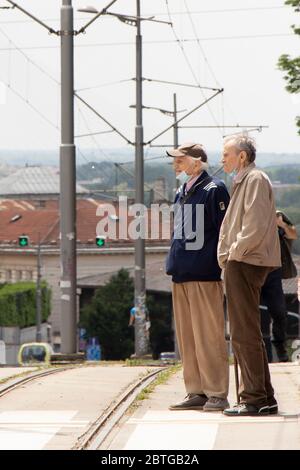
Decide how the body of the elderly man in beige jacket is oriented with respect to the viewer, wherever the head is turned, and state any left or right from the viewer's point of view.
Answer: facing to the left of the viewer

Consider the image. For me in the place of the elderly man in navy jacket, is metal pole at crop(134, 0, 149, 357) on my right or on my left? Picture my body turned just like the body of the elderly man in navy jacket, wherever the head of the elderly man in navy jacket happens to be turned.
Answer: on my right

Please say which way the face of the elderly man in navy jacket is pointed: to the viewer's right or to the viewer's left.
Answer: to the viewer's left

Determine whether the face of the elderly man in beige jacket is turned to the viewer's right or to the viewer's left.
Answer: to the viewer's left

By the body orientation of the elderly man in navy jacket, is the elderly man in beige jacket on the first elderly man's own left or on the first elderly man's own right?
on the first elderly man's own left

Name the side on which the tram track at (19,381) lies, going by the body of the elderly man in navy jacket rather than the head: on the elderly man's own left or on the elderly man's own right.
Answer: on the elderly man's own right

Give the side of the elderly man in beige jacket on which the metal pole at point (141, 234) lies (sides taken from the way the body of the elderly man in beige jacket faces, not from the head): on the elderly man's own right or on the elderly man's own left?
on the elderly man's own right

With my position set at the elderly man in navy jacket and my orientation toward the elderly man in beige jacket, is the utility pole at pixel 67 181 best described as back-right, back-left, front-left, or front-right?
back-left

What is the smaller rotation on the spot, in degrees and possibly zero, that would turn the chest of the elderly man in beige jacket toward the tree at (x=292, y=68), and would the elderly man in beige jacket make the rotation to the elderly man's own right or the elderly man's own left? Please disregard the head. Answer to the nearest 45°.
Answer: approximately 90° to the elderly man's own right
